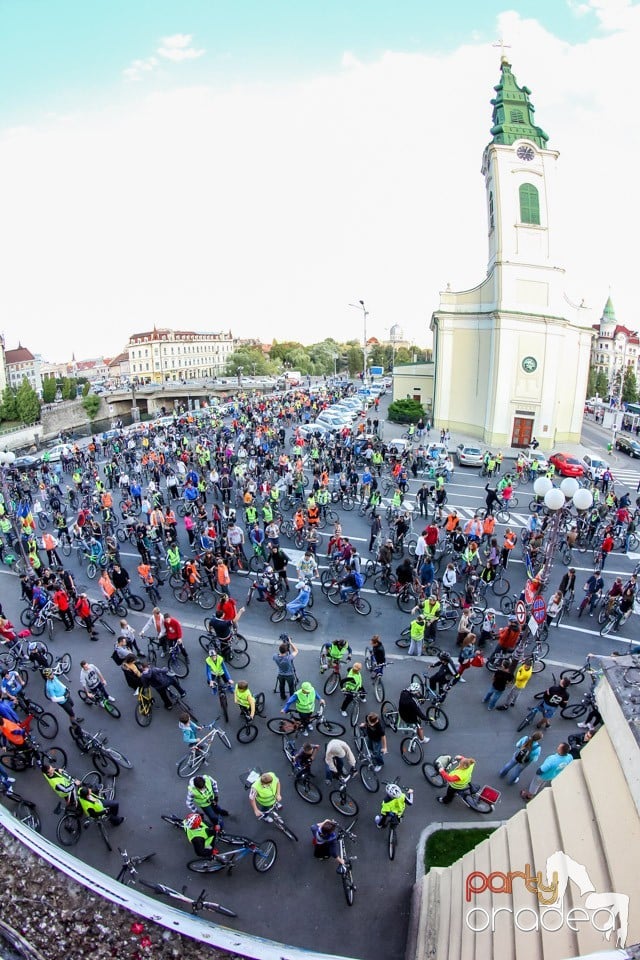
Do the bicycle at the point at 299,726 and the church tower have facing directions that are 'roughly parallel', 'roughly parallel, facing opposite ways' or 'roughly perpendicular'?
roughly perpendicular

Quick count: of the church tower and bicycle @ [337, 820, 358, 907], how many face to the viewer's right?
0

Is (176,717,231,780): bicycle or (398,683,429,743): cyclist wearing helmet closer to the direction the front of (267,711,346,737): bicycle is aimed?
the cyclist wearing helmet

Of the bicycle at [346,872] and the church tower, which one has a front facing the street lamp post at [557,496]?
the church tower

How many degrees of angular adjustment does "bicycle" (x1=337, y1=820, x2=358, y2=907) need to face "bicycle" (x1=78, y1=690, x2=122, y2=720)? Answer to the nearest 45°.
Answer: approximately 45° to its left

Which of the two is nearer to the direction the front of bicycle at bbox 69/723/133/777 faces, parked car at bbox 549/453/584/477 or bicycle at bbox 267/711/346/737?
the bicycle

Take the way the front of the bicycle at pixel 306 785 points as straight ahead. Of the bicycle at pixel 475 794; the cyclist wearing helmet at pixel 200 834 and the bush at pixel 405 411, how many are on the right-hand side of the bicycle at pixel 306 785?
1

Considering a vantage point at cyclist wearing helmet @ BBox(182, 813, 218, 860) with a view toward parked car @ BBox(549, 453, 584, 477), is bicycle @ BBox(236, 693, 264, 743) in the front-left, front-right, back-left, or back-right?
front-left

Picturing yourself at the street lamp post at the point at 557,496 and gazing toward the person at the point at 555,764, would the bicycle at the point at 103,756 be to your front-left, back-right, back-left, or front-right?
front-right

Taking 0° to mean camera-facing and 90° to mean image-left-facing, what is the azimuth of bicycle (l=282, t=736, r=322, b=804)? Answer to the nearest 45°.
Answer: approximately 315°

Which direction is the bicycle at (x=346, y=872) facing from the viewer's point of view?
toward the camera

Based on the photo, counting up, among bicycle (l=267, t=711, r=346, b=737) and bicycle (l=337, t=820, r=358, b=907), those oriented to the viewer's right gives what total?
1

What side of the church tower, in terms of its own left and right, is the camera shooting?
front

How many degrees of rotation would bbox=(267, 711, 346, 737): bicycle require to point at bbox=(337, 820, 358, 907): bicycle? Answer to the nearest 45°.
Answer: approximately 90° to its right
